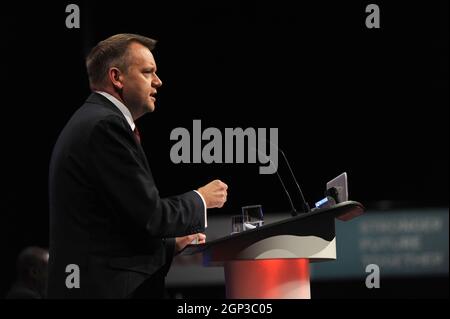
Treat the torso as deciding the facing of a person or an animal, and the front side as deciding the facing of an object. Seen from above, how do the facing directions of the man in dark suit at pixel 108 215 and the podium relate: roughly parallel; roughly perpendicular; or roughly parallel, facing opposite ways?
roughly parallel

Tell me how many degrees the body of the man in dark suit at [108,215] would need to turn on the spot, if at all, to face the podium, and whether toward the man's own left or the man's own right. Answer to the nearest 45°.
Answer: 0° — they already face it

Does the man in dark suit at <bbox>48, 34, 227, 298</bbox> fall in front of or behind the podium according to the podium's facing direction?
behind

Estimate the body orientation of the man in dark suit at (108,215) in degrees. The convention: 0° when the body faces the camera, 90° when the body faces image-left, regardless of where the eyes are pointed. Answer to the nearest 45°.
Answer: approximately 270°

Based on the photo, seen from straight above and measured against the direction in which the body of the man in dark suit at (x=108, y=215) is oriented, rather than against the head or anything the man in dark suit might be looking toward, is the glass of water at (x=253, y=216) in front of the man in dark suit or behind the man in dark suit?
in front

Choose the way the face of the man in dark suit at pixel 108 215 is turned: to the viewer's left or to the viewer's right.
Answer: to the viewer's right

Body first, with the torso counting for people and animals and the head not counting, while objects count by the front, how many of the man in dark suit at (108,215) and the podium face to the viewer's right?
2

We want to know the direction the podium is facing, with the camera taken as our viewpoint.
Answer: facing to the right of the viewer

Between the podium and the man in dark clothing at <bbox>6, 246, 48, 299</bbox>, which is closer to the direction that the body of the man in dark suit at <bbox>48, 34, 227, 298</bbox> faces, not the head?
the podium
